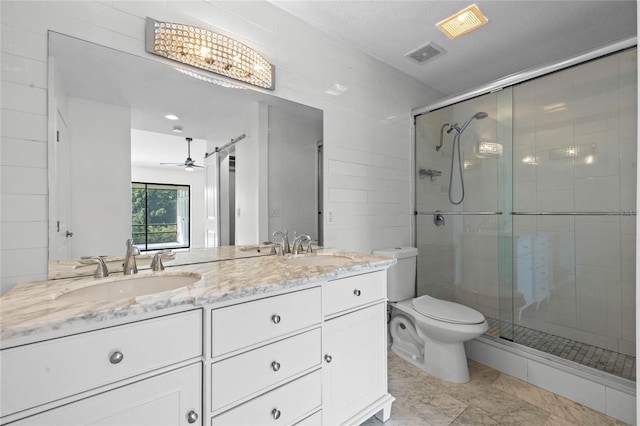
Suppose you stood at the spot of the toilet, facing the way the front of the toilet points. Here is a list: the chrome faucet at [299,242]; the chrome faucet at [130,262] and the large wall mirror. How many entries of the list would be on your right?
3

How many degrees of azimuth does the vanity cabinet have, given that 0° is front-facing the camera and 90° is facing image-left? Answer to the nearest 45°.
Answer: approximately 315°

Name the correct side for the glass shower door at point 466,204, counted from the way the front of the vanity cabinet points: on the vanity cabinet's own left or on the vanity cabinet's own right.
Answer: on the vanity cabinet's own left

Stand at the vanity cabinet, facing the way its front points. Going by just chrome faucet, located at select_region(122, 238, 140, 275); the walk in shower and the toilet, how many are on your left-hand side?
2

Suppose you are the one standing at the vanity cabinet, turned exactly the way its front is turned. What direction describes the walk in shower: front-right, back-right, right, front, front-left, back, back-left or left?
left

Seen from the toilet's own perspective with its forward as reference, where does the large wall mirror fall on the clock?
The large wall mirror is roughly at 3 o'clock from the toilet.

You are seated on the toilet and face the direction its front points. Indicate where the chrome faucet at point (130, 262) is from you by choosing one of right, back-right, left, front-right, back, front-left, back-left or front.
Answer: right

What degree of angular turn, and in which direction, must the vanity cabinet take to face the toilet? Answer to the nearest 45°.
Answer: approximately 90° to its left

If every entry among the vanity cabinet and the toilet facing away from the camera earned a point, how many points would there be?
0

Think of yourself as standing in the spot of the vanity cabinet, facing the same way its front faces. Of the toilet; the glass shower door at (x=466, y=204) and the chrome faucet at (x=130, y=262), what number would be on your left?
2

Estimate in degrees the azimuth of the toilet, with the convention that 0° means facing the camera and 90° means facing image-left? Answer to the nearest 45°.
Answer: approximately 315°

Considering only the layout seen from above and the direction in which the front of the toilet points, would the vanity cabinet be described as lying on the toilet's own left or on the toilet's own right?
on the toilet's own right
